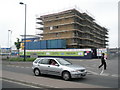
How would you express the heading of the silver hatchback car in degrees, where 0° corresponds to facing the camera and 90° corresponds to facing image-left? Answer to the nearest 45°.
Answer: approximately 315°
